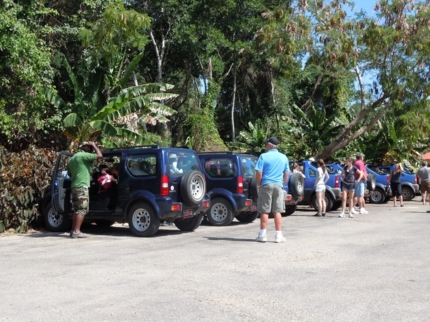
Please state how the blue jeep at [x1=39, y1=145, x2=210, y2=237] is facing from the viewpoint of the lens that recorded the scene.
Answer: facing away from the viewer and to the left of the viewer

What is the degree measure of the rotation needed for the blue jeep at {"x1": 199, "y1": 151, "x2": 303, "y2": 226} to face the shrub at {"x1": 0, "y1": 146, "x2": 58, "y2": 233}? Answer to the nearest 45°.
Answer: approximately 45° to its left

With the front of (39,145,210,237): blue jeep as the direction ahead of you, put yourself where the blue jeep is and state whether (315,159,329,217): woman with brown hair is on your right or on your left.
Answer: on your right

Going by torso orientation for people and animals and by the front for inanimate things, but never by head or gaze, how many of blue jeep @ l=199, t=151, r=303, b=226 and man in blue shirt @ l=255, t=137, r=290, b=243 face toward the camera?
0

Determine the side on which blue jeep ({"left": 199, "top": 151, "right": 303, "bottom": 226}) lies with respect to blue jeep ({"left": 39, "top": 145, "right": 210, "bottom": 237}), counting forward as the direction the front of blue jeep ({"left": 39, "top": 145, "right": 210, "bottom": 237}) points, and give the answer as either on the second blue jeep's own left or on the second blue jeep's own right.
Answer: on the second blue jeep's own right

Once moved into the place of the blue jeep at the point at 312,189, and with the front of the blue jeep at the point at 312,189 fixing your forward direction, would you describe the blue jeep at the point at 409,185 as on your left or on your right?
on your right

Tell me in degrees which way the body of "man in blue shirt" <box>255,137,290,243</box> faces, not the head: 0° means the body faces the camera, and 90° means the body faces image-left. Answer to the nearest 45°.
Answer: approximately 180°

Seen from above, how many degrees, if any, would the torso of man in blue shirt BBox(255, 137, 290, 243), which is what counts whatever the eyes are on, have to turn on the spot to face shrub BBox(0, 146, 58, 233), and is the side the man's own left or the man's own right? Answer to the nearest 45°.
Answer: approximately 90° to the man's own left

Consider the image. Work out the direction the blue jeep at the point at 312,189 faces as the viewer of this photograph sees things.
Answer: facing away from the viewer and to the left of the viewer

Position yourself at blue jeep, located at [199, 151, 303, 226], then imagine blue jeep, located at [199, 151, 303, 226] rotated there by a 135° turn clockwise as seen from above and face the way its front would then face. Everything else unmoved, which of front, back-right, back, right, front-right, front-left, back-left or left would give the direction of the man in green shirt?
back-right

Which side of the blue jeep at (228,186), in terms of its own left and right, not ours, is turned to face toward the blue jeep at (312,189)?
right

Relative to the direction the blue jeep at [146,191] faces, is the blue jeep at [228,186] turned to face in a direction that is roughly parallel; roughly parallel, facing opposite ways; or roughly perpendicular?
roughly parallel

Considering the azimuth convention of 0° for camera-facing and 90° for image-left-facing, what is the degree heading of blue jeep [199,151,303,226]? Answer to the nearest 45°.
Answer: approximately 135°

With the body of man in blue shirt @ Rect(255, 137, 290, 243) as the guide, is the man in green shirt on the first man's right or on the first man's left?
on the first man's left

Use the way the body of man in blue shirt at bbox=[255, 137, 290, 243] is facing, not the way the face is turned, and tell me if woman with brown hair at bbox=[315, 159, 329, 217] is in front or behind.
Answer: in front

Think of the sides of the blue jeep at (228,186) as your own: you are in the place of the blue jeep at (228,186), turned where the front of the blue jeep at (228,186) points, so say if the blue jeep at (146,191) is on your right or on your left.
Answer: on your left
